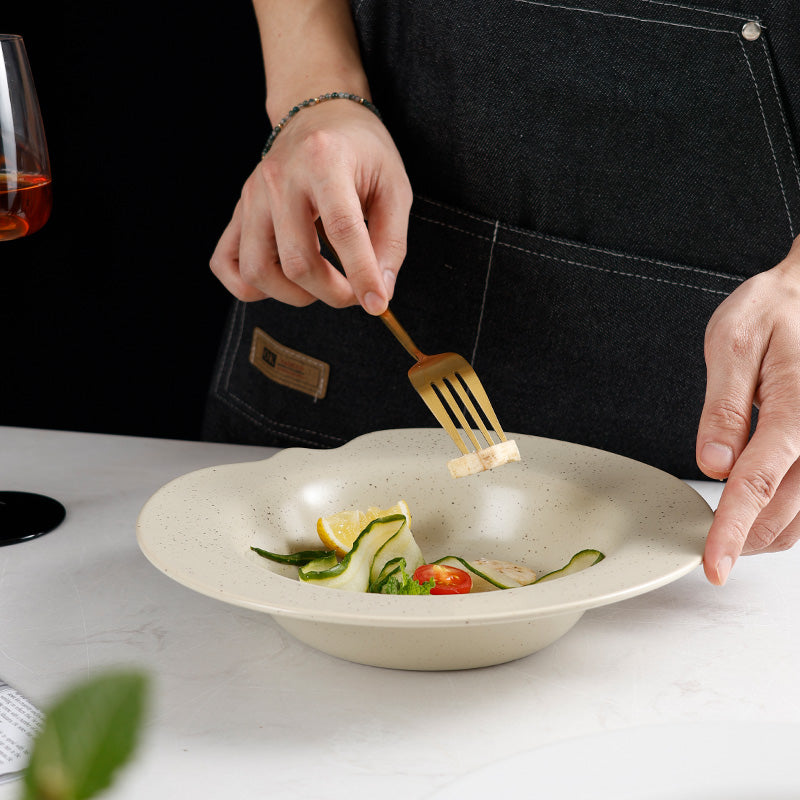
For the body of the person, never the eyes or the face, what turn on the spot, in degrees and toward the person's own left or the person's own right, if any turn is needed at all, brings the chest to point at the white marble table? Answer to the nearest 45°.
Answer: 0° — they already face it

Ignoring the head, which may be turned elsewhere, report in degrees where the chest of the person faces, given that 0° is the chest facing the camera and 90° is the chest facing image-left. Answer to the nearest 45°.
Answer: approximately 0°

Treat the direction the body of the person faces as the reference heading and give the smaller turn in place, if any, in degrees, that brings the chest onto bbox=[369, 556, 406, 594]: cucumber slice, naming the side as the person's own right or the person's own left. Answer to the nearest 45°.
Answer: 0° — they already face it
